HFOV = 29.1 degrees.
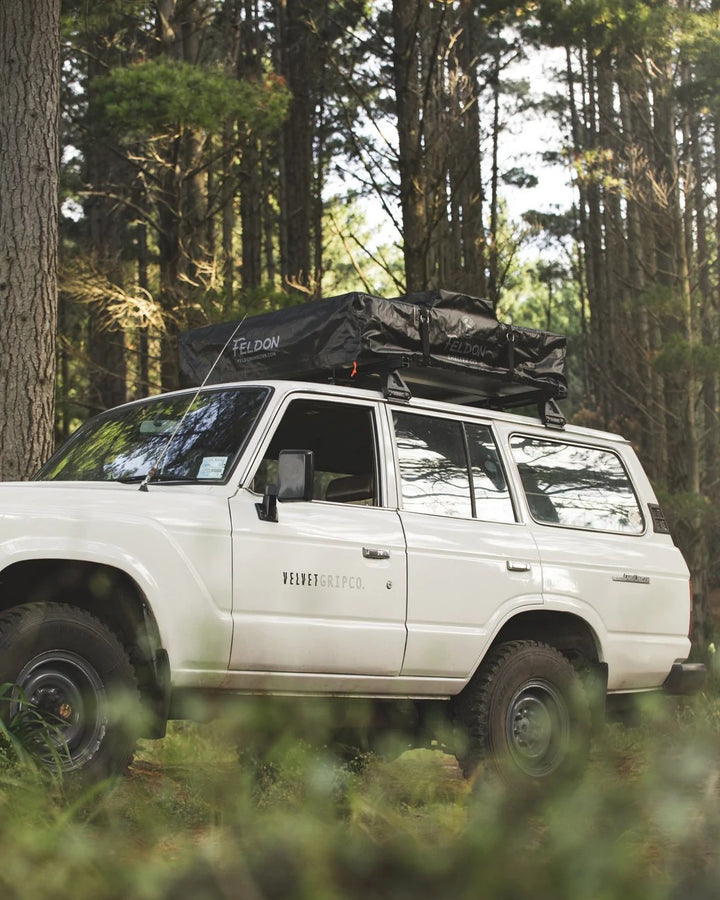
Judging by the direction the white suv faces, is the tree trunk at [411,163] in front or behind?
behind

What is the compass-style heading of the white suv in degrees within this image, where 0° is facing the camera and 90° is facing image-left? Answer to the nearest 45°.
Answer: approximately 45°
